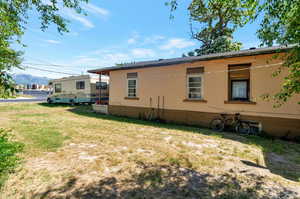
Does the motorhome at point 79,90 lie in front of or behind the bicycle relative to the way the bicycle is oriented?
behind

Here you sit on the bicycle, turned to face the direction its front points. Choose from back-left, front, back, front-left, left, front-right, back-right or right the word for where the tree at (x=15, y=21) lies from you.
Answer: back-right

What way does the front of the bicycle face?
to the viewer's right

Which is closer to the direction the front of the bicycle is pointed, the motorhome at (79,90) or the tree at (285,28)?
the tree
